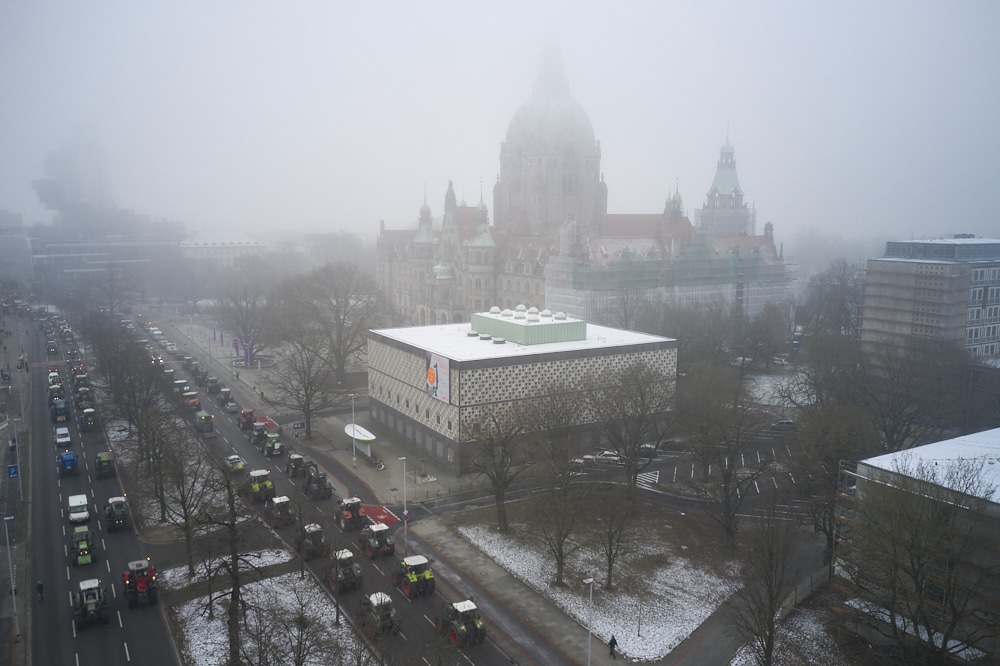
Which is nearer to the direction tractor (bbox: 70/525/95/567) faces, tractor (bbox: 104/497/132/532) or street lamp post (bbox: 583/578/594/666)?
the street lamp post

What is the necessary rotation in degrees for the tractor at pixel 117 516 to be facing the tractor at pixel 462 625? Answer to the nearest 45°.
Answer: approximately 45° to its left

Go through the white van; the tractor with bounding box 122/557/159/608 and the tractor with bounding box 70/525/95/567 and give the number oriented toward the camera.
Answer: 3

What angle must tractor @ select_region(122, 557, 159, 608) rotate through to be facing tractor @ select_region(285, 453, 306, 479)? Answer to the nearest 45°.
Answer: approximately 135° to its left

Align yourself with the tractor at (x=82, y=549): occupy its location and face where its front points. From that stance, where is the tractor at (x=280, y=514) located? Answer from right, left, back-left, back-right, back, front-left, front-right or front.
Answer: left

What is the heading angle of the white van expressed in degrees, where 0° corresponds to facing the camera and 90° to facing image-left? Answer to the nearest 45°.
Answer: approximately 0°

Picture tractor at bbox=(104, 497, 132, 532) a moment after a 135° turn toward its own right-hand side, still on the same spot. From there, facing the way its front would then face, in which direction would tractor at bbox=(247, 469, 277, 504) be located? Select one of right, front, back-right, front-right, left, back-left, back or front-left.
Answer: back-right

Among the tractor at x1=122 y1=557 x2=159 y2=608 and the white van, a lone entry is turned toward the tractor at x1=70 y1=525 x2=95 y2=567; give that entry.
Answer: the white van

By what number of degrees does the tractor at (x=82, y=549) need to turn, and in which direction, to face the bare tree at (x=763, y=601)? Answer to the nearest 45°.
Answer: approximately 45° to its left

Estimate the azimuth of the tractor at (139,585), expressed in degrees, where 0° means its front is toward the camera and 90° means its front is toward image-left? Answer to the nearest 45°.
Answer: approximately 0°
